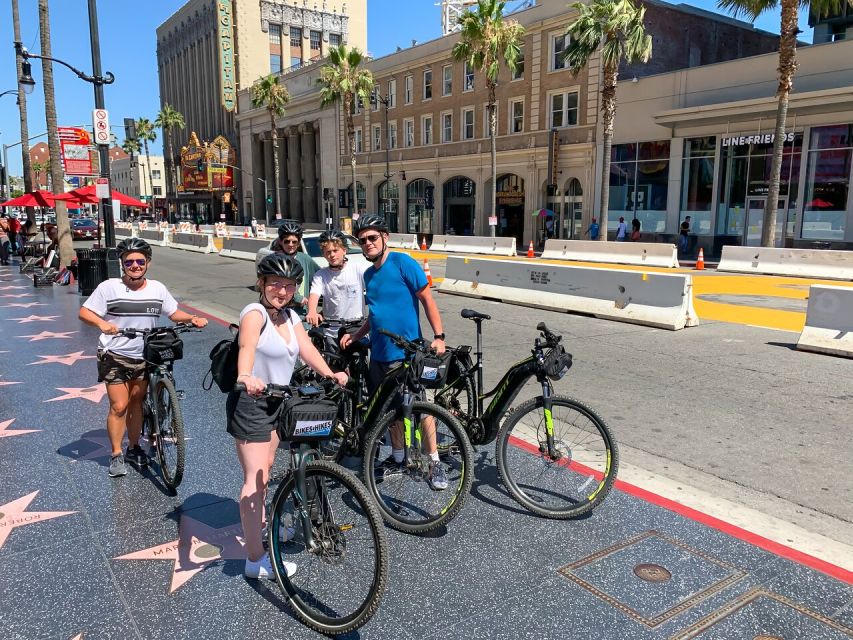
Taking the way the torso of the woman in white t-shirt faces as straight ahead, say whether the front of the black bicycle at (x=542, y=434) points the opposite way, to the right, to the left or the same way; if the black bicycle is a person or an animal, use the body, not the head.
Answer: the same way

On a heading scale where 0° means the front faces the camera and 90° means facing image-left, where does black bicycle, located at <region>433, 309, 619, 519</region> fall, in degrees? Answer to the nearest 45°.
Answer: approximately 315°

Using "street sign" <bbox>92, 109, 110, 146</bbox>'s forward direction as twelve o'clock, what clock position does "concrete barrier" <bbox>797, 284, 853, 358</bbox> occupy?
The concrete barrier is roughly at 11 o'clock from the street sign.

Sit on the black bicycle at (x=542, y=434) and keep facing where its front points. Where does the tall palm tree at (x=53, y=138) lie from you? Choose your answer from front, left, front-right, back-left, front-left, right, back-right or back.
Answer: back

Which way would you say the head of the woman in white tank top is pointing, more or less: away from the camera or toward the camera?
toward the camera

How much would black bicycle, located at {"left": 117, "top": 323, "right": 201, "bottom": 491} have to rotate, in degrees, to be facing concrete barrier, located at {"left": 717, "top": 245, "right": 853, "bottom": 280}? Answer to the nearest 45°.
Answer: approximately 135° to its left

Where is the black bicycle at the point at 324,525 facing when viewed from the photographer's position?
facing the viewer and to the right of the viewer

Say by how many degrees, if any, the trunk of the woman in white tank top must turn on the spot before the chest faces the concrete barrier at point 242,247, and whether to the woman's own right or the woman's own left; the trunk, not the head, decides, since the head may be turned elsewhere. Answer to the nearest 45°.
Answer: approximately 135° to the woman's own left

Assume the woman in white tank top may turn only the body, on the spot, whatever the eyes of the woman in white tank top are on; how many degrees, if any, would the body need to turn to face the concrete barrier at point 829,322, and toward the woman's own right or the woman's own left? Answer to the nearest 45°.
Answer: approximately 90° to the woman's own left

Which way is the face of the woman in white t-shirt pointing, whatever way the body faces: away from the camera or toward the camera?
toward the camera

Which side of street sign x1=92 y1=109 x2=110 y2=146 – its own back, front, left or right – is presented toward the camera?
front

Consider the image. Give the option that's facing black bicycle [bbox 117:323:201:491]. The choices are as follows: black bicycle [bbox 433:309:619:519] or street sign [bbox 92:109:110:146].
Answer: the street sign

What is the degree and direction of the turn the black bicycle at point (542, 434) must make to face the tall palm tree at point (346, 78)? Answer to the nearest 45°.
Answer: approximately 135° to its left

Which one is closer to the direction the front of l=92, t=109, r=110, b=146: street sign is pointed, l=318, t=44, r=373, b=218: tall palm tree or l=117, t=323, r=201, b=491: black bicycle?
the black bicycle

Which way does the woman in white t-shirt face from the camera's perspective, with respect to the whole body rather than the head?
toward the camera

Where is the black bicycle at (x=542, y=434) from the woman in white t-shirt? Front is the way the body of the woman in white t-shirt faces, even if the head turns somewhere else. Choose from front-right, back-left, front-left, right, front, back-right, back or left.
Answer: front-left
